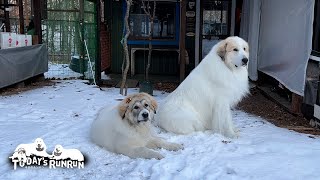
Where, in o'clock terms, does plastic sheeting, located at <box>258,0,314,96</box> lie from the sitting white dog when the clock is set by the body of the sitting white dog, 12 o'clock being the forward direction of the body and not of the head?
The plastic sheeting is roughly at 10 o'clock from the sitting white dog.

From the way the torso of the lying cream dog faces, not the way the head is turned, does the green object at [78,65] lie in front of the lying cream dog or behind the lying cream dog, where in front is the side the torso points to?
behind

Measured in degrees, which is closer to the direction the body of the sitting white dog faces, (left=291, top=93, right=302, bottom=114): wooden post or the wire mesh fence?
the wooden post

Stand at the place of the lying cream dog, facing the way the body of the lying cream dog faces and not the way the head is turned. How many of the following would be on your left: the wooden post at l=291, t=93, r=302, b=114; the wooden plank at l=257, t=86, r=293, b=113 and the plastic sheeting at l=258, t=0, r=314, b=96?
3

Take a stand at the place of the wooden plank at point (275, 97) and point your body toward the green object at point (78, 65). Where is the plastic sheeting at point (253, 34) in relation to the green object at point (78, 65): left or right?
right
